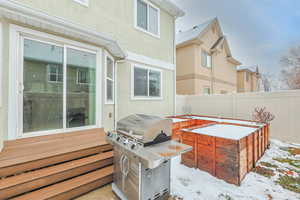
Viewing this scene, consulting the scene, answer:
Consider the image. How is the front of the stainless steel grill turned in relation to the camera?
facing the viewer and to the left of the viewer

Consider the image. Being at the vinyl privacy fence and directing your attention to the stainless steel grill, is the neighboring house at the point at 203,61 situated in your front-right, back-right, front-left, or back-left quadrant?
back-right

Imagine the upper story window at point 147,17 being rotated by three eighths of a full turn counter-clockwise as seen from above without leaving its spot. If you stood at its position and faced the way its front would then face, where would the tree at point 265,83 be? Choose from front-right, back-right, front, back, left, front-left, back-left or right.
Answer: front-right

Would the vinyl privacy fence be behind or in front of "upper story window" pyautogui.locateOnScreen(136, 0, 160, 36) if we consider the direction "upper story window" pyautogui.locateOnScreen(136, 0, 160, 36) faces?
in front

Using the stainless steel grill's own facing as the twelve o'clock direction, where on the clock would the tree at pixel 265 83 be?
The tree is roughly at 6 o'clock from the stainless steel grill.

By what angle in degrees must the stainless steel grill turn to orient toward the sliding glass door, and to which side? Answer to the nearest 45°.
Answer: approximately 90° to its right

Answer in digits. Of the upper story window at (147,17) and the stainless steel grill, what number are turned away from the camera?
0

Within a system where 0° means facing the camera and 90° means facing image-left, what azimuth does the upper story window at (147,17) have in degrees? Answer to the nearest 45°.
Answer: approximately 315°

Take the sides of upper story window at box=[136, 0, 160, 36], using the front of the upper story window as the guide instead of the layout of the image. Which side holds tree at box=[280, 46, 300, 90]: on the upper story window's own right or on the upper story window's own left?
on the upper story window's own left

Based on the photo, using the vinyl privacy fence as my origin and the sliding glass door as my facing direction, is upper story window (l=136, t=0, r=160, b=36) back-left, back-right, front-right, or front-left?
front-right

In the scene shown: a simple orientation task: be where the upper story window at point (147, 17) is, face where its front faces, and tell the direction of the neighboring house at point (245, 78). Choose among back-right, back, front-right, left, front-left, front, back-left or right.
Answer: left

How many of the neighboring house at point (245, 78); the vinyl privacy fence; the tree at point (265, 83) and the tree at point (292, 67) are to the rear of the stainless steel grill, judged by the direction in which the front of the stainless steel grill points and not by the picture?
4

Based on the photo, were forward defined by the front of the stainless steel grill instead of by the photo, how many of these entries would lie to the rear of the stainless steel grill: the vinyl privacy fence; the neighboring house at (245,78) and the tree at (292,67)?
3
